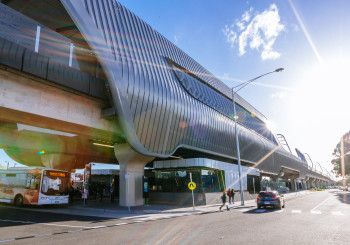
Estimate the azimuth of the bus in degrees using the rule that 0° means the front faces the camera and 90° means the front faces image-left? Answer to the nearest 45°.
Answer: approximately 315°
